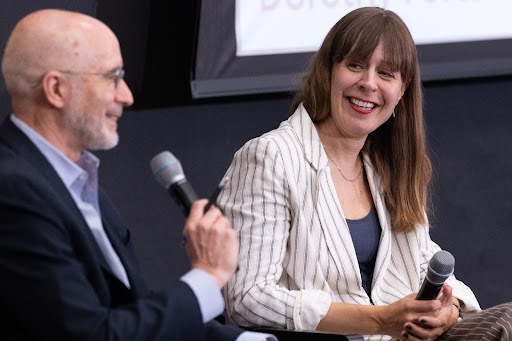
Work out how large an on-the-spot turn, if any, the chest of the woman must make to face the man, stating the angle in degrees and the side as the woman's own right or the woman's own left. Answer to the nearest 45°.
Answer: approximately 90° to the woman's own right

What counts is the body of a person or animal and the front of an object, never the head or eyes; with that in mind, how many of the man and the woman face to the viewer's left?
0

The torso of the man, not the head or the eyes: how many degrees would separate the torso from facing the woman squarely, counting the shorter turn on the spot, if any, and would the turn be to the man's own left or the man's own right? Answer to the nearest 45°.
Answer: approximately 45° to the man's own left

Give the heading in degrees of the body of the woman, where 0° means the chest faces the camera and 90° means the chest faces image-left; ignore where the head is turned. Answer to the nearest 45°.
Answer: approximately 315°

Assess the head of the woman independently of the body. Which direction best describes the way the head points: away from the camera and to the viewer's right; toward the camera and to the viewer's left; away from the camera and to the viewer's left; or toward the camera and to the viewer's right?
toward the camera and to the viewer's left

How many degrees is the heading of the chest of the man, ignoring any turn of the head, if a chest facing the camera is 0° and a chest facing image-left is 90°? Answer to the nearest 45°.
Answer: approximately 270°

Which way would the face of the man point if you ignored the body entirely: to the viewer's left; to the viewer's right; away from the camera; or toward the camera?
to the viewer's right
